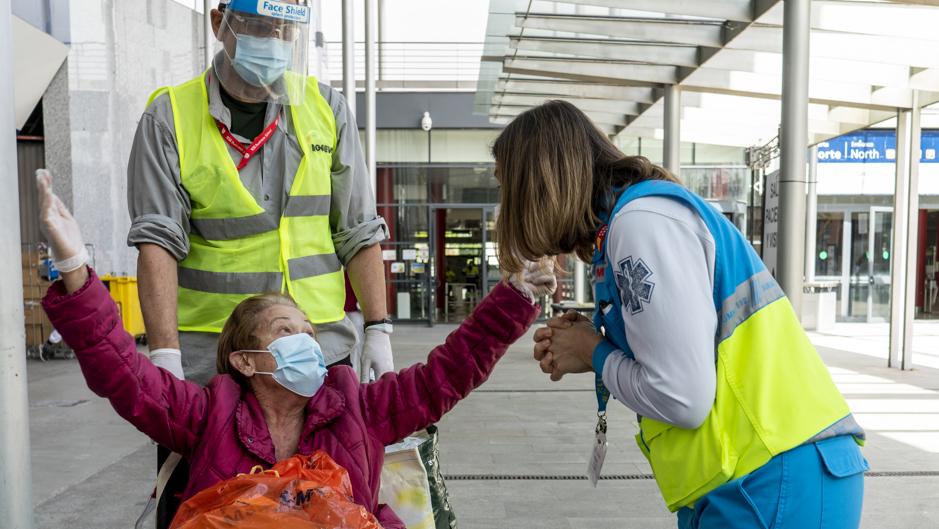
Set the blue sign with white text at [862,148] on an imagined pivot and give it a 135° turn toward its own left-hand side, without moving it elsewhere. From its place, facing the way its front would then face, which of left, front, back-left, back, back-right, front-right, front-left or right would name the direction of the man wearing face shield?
back-right

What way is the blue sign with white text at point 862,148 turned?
toward the camera

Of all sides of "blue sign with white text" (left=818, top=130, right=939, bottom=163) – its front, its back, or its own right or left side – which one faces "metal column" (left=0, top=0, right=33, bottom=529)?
front

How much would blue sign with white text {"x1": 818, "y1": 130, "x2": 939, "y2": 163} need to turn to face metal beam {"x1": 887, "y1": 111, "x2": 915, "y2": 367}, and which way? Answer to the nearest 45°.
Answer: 0° — it already faces it

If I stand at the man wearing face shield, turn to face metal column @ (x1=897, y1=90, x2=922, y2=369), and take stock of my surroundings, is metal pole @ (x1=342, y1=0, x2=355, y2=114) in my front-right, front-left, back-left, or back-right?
front-left

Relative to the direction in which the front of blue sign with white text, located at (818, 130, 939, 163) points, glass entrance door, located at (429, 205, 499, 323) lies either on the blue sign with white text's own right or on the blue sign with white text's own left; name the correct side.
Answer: on the blue sign with white text's own right

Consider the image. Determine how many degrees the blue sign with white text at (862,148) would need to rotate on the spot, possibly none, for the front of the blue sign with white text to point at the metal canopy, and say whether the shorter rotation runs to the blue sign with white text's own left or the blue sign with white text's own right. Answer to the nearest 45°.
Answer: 0° — it already faces it

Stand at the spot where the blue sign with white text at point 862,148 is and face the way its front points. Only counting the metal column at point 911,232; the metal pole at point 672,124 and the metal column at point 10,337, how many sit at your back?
0

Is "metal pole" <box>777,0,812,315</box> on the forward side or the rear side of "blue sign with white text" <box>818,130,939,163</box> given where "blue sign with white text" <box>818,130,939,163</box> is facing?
on the forward side

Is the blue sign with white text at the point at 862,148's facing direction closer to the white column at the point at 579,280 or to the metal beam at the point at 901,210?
the metal beam

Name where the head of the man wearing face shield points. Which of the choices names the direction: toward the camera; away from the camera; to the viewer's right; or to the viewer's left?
toward the camera

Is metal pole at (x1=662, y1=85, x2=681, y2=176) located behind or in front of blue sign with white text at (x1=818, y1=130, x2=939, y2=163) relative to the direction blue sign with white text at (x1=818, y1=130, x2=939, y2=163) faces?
in front

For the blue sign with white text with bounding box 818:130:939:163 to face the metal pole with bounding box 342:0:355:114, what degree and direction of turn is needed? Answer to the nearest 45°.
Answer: approximately 45° to its right
